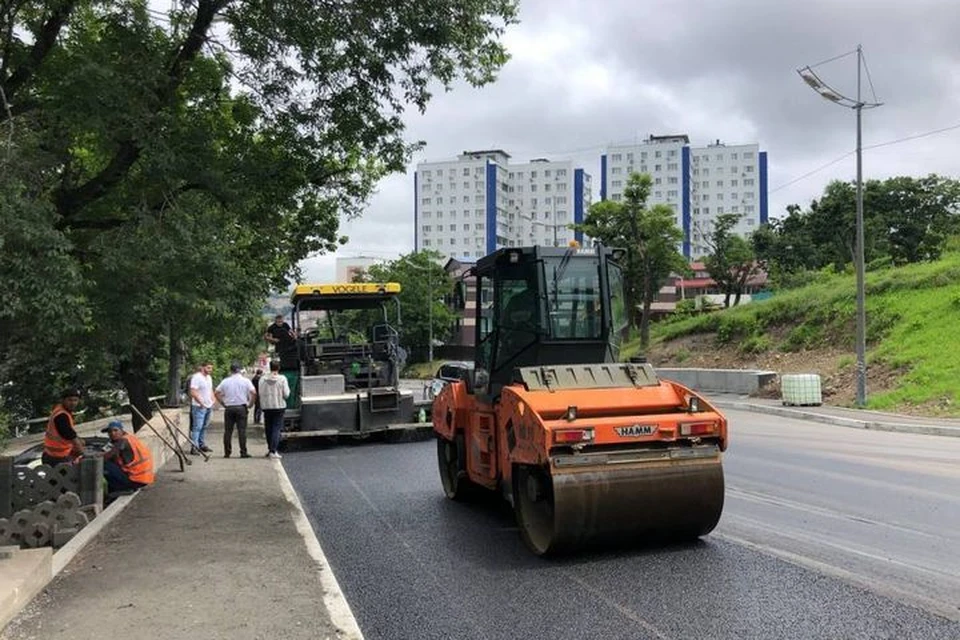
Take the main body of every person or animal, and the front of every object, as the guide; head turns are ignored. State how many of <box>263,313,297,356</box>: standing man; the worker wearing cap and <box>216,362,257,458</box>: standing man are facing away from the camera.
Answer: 1

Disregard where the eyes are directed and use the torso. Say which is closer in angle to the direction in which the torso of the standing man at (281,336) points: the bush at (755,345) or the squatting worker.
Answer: the squatting worker

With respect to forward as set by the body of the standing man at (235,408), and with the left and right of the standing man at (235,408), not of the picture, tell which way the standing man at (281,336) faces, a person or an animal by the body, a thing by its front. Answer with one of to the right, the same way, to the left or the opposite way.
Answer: the opposite way

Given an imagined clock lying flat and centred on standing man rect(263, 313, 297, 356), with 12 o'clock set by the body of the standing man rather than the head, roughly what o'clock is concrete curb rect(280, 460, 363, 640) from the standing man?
The concrete curb is roughly at 12 o'clock from the standing man.

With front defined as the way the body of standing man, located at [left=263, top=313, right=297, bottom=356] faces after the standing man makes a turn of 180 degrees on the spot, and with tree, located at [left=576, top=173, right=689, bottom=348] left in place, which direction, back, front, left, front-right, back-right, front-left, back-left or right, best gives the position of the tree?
front-right

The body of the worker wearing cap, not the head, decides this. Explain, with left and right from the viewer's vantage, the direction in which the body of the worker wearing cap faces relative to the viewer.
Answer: facing to the right of the viewer

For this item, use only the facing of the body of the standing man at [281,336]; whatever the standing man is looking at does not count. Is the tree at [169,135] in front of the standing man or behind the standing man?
in front

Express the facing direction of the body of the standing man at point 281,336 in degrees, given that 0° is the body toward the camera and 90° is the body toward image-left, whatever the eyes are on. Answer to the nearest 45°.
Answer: approximately 0°
